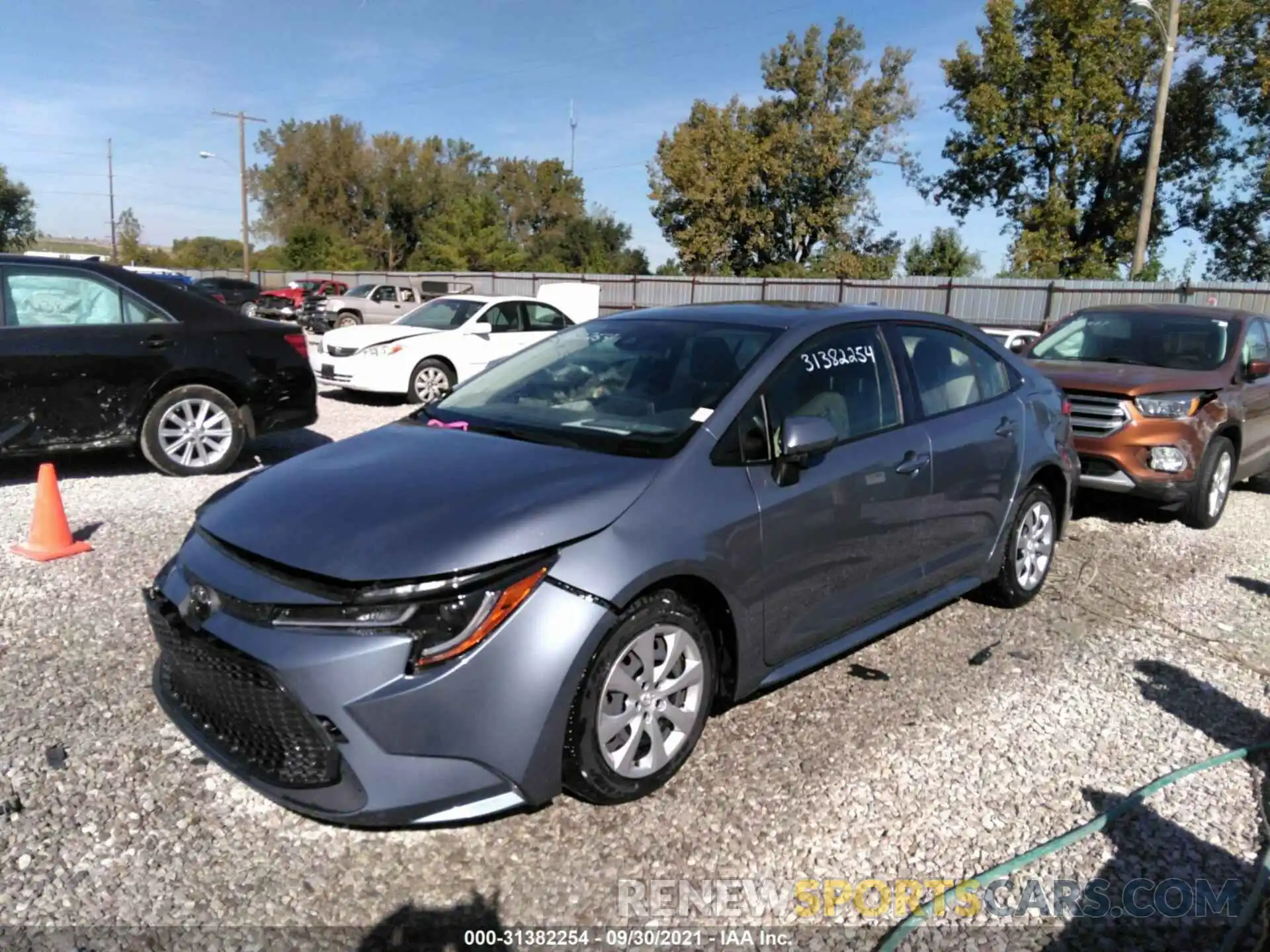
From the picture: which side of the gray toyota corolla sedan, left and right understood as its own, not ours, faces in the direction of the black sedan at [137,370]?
right

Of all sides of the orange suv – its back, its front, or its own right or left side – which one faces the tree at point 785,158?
right

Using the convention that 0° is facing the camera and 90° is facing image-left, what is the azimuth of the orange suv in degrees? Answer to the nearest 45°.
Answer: approximately 45°

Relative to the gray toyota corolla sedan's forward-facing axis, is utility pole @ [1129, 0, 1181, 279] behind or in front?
behind

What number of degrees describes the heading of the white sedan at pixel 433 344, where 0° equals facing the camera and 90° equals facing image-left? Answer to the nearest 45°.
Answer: approximately 45°

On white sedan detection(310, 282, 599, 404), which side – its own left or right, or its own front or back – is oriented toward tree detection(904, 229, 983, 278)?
back

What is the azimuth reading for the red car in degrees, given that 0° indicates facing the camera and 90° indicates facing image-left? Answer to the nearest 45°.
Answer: approximately 45°

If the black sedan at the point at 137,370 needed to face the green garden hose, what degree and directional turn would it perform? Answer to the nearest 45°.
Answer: approximately 135° to its left

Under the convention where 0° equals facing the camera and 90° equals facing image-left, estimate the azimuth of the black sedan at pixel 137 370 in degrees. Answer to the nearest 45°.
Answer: approximately 90°
